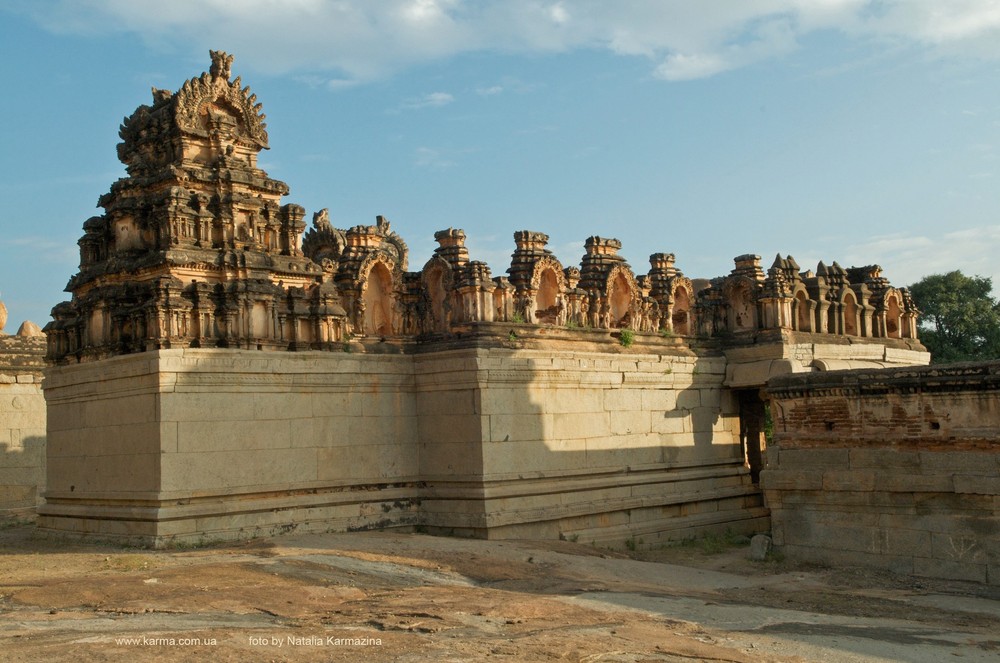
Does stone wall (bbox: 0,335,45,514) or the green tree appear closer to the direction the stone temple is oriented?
the green tree

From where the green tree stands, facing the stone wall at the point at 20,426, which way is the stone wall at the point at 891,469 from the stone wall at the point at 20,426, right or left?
left

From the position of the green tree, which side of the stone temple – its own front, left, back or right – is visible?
front

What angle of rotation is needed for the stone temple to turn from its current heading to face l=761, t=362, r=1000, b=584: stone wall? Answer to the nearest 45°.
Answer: approximately 45° to its right

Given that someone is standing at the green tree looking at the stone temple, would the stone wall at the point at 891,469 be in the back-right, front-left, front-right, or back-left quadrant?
front-left

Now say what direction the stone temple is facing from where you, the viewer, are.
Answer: facing away from the viewer and to the right of the viewer

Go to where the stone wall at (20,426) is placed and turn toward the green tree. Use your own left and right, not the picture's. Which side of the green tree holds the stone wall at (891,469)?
right
